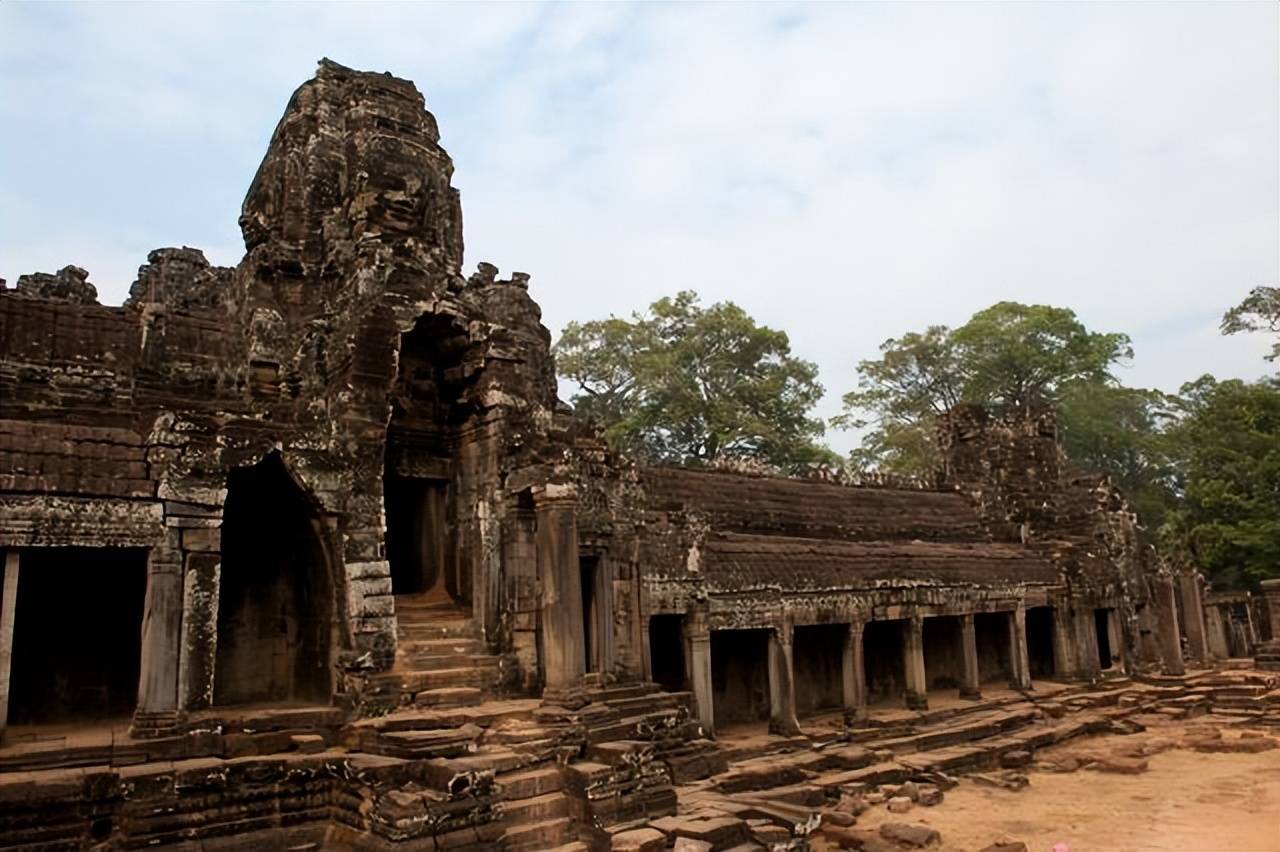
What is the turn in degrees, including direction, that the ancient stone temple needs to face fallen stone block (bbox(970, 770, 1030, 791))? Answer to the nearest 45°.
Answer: approximately 45° to its left

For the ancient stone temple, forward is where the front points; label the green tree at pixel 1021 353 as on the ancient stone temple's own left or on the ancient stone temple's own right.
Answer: on the ancient stone temple's own left

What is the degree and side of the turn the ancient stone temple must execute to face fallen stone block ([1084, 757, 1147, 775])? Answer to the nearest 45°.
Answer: approximately 45° to its left

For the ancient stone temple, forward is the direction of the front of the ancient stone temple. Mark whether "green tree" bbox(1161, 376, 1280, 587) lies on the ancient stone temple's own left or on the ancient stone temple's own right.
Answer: on the ancient stone temple's own left

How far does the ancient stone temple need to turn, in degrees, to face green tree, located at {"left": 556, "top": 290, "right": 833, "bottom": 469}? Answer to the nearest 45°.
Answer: approximately 135° to its left

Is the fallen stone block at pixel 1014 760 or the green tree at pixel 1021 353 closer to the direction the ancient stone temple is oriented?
the fallen stone block

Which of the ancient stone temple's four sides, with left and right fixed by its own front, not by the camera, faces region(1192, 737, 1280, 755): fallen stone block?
left

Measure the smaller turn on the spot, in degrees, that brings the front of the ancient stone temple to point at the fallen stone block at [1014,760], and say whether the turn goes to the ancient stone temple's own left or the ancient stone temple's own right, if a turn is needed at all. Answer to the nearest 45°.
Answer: approximately 90° to the ancient stone temple's own left

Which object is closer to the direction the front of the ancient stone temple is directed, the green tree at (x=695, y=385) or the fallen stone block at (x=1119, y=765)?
the fallen stone block

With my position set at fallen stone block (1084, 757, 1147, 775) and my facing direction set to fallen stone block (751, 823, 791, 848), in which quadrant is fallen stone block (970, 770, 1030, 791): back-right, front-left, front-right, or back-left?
front-right

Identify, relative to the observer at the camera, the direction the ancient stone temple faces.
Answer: facing the viewer and to the right of the viewer

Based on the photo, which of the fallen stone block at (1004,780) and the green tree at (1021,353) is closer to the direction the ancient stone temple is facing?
the fallen stone block
